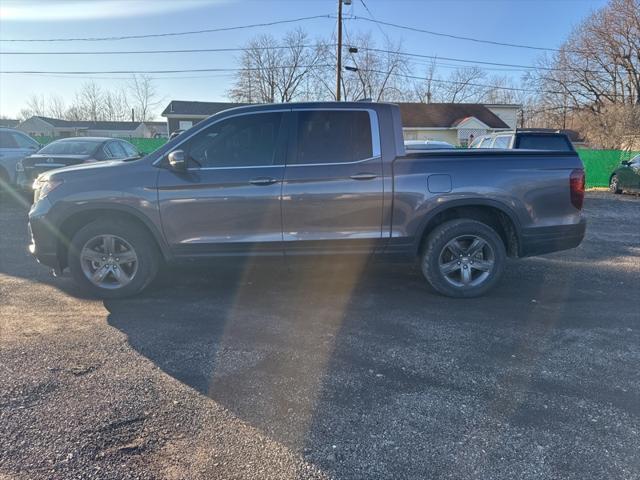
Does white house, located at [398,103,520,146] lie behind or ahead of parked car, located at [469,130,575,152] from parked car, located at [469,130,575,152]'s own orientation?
ahead

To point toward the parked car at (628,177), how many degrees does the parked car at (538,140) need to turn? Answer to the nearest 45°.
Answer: approximately 90° to its right

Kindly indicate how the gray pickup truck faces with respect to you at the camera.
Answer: facing to the left of the viewer

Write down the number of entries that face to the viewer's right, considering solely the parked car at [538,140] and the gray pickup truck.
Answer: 0

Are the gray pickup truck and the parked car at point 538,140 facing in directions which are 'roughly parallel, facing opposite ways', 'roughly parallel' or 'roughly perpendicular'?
roughly perpendicular

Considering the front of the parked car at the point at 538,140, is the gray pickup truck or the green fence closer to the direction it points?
the green fence

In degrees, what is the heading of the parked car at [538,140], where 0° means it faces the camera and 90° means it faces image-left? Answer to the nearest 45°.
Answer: approximately 135°

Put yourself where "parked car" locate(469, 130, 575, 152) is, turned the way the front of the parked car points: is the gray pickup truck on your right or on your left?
on your left

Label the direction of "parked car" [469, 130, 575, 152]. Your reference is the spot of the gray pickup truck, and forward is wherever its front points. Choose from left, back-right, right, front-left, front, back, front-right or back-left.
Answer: back-right

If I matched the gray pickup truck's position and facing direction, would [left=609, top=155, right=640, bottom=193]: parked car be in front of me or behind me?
behind

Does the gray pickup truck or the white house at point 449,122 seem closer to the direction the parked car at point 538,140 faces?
the white house

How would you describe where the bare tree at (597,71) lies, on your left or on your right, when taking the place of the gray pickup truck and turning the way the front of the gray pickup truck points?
on your right

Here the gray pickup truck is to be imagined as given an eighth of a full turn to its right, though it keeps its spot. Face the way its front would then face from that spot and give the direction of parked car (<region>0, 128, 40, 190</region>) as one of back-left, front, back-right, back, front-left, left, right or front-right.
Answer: front

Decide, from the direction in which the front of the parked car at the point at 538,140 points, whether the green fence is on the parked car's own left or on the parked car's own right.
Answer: on the parked car's own right

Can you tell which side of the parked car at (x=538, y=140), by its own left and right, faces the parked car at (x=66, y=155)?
left
